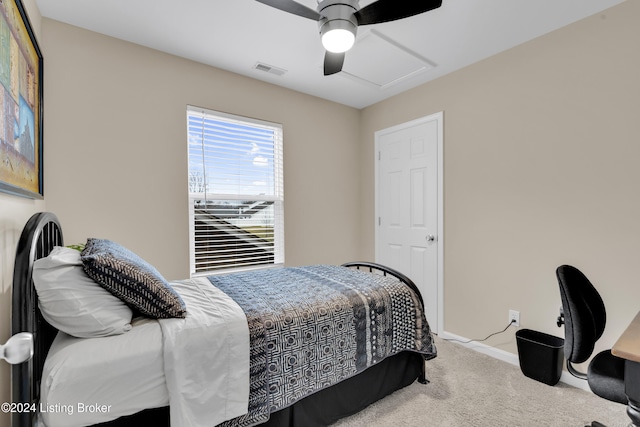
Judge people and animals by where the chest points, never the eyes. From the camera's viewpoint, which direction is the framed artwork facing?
to the viewer's right

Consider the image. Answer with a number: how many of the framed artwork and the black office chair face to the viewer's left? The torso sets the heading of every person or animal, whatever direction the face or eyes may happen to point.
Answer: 0

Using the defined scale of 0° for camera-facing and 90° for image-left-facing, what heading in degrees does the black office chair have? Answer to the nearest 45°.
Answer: approximately 315°

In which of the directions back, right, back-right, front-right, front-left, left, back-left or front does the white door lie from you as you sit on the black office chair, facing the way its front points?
back

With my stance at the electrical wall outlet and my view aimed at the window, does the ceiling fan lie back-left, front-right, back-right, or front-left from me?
front-left

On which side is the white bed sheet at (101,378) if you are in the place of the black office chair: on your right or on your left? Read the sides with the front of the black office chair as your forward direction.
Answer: on your right
